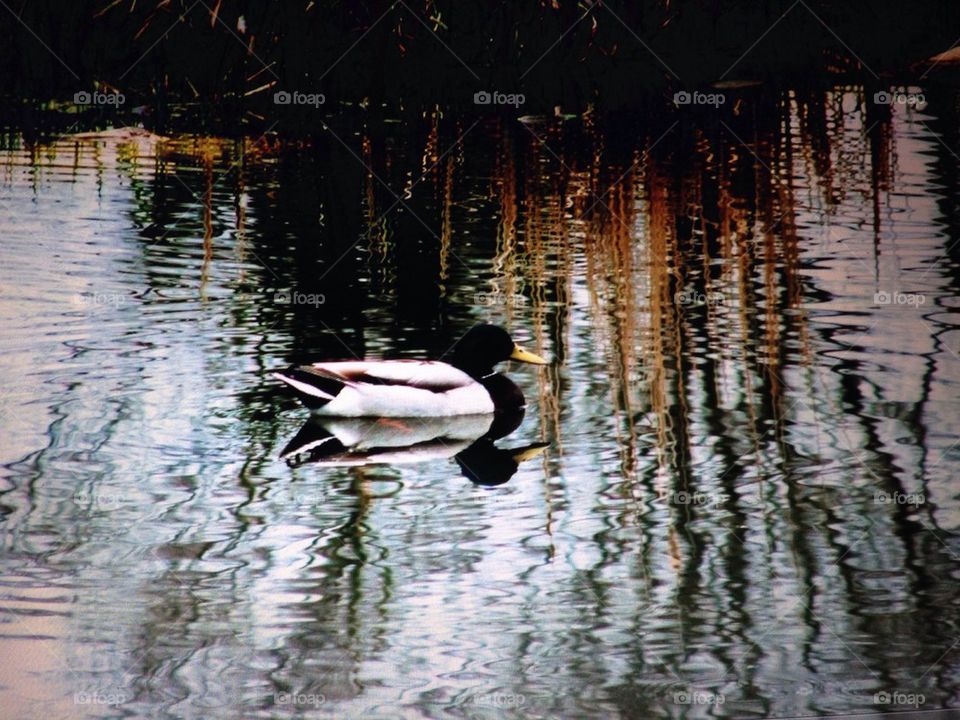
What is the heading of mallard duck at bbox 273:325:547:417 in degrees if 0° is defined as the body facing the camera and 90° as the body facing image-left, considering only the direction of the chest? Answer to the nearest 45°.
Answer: approximately 270°
